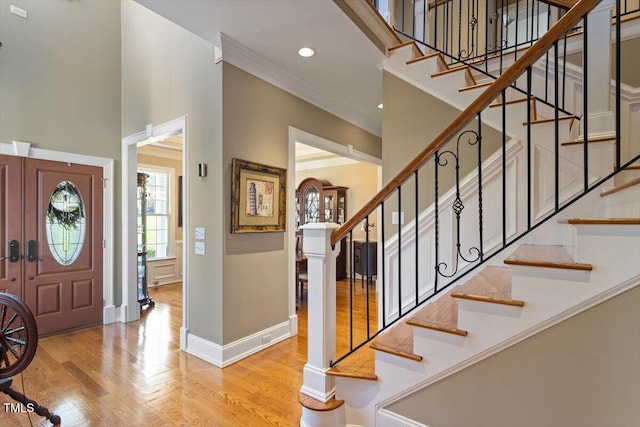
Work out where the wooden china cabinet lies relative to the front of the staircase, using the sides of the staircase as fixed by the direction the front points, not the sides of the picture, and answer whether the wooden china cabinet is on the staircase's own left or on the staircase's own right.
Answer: on the staircase's own right

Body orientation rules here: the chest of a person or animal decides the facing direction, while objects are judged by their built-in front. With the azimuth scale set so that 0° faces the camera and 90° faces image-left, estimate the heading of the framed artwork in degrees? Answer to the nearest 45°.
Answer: approximately 315°

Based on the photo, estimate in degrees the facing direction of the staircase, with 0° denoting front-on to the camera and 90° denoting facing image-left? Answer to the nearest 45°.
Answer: approximately 90°

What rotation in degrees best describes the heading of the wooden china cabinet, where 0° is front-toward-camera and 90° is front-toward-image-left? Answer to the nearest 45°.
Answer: approximately 45°
